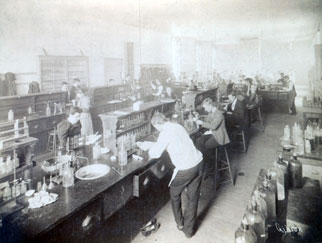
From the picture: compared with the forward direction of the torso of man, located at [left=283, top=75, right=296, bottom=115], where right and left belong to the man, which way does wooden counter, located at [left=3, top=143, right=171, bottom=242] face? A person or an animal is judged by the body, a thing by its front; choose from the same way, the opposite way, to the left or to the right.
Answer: the opposite way

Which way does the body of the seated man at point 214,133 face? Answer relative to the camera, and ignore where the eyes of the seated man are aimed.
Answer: to the viewer's left

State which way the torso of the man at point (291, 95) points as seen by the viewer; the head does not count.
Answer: to the viewer's left

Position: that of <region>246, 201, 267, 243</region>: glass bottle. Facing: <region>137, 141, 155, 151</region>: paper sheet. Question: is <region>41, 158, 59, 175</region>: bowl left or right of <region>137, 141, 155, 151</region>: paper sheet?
left

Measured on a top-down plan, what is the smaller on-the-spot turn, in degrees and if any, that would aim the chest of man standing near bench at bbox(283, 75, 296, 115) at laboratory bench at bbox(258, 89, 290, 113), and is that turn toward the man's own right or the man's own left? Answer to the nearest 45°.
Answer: approximately 45° to the man's own right

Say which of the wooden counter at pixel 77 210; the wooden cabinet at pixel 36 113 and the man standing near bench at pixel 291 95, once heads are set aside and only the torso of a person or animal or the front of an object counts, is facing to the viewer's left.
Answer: the man standing near bench

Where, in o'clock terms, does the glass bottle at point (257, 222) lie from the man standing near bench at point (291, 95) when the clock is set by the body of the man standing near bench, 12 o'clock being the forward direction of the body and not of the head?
The glass bottle is roughly at 9 o'clock from the man standing near bench.
